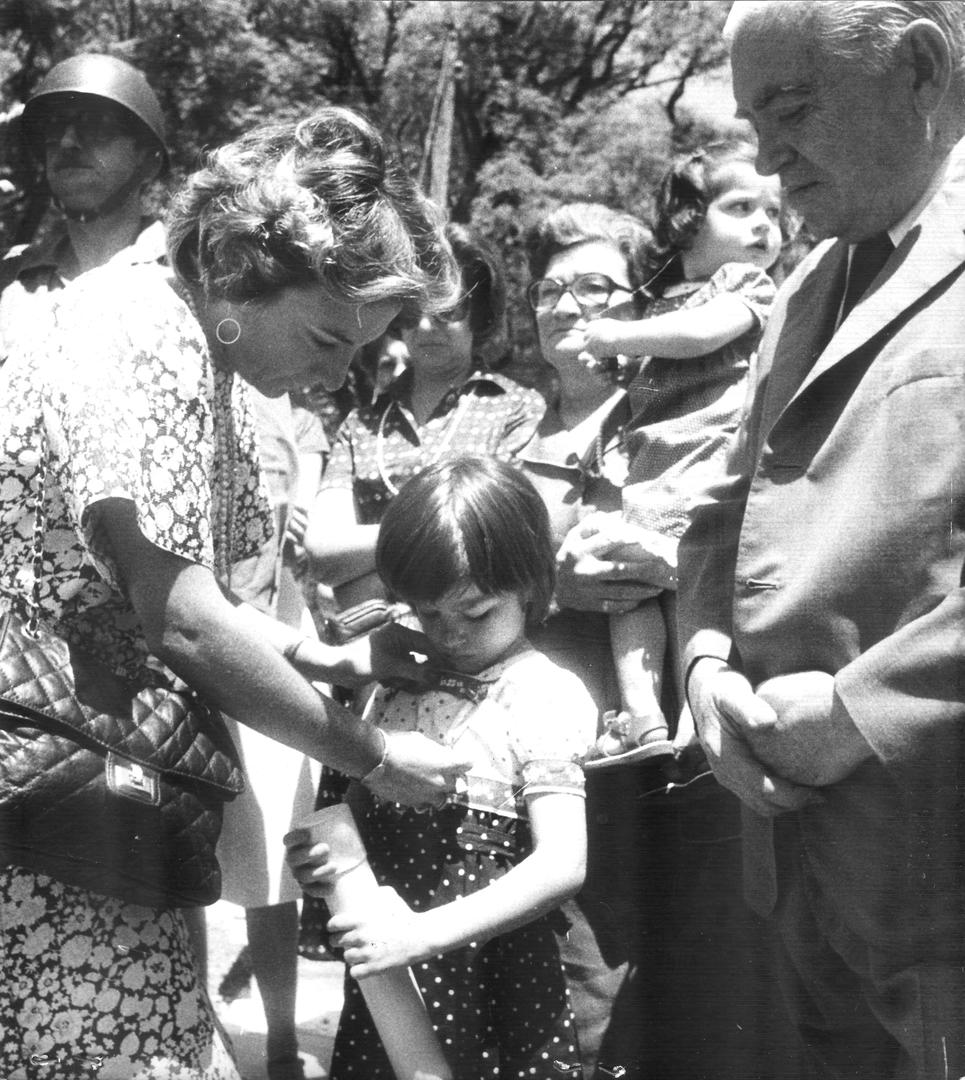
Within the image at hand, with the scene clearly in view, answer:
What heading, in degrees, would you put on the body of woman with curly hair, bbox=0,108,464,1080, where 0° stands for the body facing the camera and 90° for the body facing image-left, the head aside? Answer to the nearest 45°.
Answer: approximately 270°

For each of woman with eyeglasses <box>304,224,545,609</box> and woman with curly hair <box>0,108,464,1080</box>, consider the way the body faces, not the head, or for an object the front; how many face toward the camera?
1

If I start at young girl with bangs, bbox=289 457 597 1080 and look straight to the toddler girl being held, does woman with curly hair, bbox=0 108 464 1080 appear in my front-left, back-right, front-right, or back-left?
back-left

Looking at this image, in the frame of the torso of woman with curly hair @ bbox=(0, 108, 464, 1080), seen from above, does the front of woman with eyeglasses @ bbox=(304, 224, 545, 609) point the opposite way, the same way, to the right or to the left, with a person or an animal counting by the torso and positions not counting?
to the right

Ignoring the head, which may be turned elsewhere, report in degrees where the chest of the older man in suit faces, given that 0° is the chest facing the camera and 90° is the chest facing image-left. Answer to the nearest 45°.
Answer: approximately 45°

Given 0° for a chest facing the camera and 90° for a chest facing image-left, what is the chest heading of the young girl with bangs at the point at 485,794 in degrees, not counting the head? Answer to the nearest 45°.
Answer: approximately 45°
